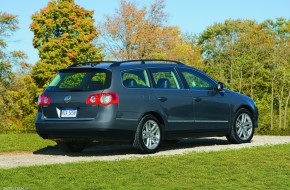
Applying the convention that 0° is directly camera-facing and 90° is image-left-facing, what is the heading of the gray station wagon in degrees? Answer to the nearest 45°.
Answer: approximately 225°
